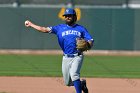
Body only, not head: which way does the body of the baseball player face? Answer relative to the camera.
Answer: toward the camera
